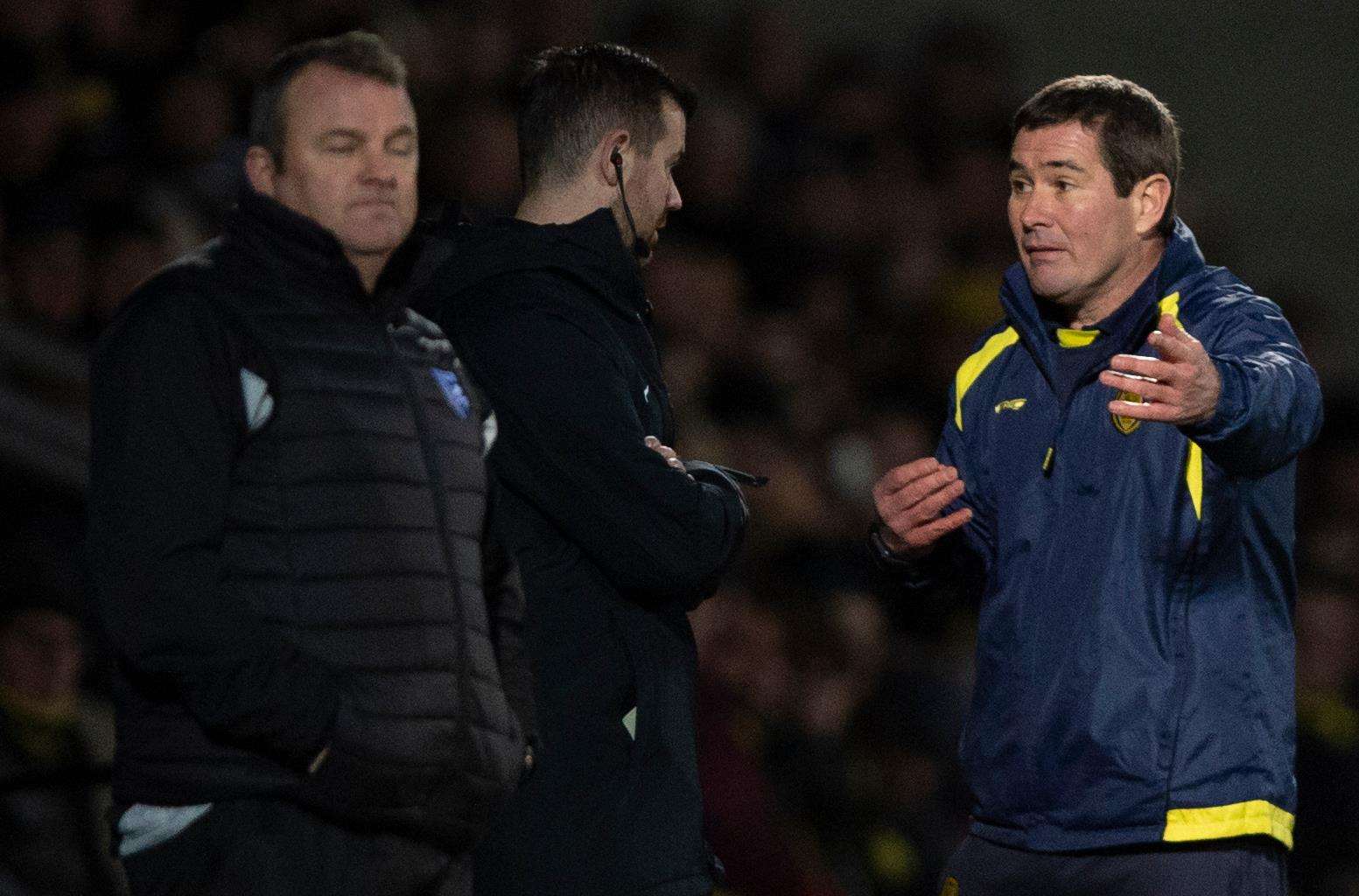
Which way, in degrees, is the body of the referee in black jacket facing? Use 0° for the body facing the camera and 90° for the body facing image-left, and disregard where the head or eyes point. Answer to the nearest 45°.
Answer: approximately 270°

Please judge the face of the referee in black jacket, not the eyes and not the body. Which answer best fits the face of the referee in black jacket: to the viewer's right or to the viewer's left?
to the viewer's right

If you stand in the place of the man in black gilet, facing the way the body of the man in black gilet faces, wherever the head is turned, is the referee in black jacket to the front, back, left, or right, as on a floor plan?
left

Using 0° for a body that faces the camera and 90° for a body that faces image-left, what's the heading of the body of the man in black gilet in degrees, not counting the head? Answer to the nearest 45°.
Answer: approximately 315°
